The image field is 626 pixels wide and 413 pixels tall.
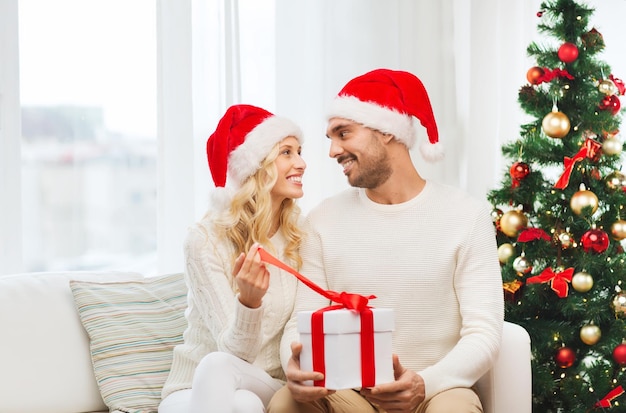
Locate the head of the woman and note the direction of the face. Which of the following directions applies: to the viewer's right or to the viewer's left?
to the viewer's right

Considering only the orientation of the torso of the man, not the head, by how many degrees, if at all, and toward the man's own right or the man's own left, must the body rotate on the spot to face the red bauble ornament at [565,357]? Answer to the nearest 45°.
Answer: approximately 135° to the man's own left

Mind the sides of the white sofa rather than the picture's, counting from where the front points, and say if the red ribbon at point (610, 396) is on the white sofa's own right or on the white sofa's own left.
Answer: on the white sofa's own left

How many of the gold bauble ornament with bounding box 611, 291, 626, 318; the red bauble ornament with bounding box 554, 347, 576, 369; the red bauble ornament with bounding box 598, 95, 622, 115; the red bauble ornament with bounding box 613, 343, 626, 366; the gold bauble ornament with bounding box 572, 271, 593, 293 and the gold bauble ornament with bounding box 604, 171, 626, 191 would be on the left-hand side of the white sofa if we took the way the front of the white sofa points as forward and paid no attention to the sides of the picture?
6

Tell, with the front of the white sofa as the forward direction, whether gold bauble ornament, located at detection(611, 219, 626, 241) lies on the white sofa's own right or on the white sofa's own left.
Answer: on the white sofa's own left

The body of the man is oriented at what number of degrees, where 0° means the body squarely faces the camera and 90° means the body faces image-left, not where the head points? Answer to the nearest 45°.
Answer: approximately 0°

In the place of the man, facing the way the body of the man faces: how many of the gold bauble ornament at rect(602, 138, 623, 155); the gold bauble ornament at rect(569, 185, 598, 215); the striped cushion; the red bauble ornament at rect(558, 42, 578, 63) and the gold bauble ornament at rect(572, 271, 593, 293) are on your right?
1

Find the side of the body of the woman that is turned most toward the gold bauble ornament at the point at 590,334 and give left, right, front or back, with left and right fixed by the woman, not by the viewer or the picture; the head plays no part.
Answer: left

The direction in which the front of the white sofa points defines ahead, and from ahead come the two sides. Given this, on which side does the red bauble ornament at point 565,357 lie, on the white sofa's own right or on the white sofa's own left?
on the white sofa's own left

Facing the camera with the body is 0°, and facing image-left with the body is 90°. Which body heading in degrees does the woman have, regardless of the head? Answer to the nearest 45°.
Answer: approximately 315°

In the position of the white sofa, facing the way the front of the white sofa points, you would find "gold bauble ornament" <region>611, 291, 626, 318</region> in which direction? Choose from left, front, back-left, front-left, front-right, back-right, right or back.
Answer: left

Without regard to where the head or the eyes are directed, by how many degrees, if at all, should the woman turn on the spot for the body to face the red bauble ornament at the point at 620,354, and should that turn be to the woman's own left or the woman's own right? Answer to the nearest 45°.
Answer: approximately 45° to the woman's own left

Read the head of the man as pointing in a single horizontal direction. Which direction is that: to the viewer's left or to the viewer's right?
to the viewer's left

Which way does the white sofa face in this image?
toward the camera
